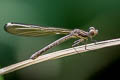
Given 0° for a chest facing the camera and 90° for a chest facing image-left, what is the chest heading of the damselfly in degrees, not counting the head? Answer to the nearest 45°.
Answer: approximately 270°
